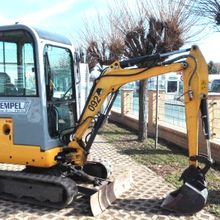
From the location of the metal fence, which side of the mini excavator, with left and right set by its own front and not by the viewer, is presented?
left

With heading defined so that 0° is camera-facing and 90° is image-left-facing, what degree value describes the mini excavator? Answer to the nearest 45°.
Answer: approximately 315°
